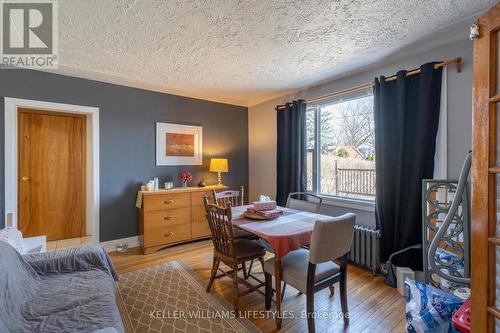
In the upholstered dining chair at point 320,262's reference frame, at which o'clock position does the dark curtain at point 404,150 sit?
The dark curtain is roughly at 3 o'clock from the upholstered dining chair.

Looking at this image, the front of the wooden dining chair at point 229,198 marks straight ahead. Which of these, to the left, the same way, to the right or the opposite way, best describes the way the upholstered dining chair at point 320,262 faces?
the opposite way

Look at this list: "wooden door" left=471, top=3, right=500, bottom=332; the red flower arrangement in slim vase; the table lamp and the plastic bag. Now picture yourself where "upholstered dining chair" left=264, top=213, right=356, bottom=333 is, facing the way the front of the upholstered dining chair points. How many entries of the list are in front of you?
2

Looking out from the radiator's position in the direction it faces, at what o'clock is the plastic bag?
The plastic bag is roughly at 10 o'clock from the radiator.

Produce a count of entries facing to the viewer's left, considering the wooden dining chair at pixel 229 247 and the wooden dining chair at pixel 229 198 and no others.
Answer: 0

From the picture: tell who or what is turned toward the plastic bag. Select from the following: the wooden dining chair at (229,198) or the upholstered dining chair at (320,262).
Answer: the wooden dining chair

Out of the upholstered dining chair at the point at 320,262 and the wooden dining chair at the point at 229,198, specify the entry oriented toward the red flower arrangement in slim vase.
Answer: the upholstered dining chair

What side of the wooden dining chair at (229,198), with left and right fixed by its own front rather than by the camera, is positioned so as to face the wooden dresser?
back

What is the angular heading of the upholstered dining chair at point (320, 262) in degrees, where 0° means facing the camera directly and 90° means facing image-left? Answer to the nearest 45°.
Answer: approximately 135°

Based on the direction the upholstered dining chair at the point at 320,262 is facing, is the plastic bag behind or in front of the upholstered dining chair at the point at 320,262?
behind

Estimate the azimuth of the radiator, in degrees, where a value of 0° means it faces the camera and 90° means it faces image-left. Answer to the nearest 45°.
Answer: approximately 45°

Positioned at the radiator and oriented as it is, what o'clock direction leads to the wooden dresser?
The wooden dresser is roughly at 1 o'clock from the radiator.

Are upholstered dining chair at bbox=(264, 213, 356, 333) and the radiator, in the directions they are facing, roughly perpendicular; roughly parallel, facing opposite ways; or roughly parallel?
roughly perpendicular

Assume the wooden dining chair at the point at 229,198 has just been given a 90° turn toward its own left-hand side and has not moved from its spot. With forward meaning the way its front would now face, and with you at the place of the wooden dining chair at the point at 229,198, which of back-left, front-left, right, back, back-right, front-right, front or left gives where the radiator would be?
front-right

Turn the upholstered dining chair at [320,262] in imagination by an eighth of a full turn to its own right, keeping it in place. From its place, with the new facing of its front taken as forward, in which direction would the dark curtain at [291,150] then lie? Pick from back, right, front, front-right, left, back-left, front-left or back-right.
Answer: front

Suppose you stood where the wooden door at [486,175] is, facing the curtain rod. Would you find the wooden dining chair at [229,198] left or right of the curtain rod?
left

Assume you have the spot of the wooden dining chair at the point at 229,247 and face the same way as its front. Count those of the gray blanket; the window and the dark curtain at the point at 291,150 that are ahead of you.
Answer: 2

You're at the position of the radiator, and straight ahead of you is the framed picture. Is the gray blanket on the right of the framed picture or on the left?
left
